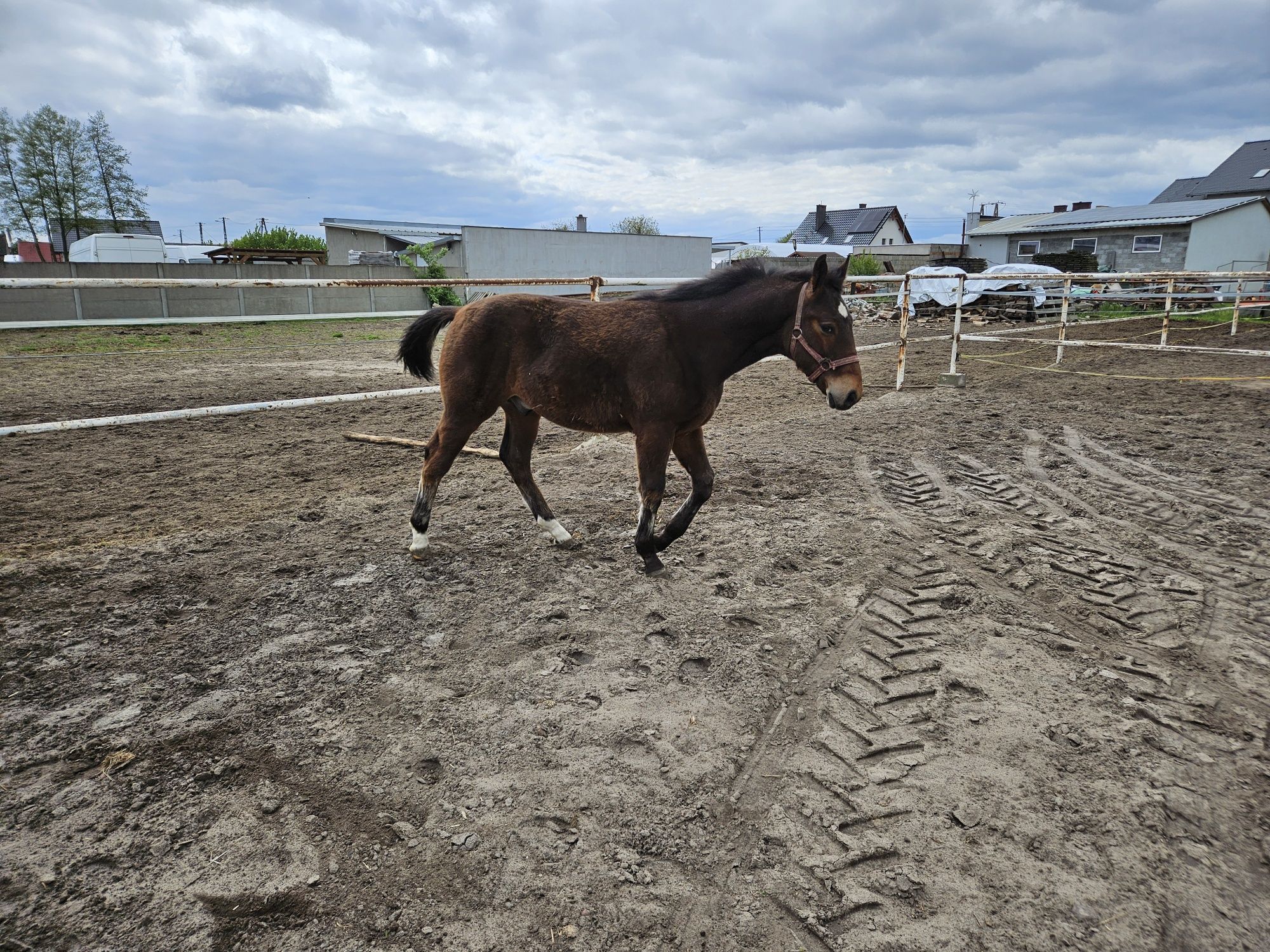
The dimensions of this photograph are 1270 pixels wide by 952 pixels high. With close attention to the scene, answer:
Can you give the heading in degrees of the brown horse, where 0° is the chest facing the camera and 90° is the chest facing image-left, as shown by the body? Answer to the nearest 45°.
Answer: approximately 270°

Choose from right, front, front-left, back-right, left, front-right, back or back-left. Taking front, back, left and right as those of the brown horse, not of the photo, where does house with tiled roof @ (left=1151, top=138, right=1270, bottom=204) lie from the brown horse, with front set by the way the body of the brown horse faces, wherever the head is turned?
front-left

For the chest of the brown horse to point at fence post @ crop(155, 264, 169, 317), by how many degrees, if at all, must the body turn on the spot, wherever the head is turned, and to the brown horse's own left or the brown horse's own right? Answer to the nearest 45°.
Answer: approximately 135° to the brown horse's own left

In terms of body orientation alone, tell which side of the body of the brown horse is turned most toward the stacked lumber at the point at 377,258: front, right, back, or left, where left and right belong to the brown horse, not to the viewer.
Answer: left

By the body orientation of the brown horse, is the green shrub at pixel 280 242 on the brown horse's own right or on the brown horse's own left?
on the brown horse's own left

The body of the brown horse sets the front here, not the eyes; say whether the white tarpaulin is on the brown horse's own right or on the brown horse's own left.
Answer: on the brown horse's own left

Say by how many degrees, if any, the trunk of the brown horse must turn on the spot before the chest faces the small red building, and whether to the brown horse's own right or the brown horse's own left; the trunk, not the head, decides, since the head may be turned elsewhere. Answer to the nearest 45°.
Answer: approximately 135° to the brown horse's own left

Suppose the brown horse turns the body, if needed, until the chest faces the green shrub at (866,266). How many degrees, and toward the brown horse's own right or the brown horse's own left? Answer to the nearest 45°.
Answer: approximately 90° to the brown horse's own left

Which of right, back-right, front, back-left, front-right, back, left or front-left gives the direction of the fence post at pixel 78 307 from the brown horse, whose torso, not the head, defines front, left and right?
back-left

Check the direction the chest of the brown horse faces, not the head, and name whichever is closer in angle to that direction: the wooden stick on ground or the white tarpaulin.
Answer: the white tarpaulin

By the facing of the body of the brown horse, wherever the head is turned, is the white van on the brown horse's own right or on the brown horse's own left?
on the brown horse's own left
